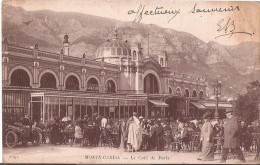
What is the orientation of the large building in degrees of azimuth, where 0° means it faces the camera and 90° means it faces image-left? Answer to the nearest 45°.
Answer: approximately 315°

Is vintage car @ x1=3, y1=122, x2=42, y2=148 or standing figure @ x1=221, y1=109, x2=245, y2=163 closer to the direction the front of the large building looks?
the standing figure

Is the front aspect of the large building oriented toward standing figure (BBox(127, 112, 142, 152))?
yes

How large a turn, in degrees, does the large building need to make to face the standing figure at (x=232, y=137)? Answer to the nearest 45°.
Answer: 0° — it already faces it
